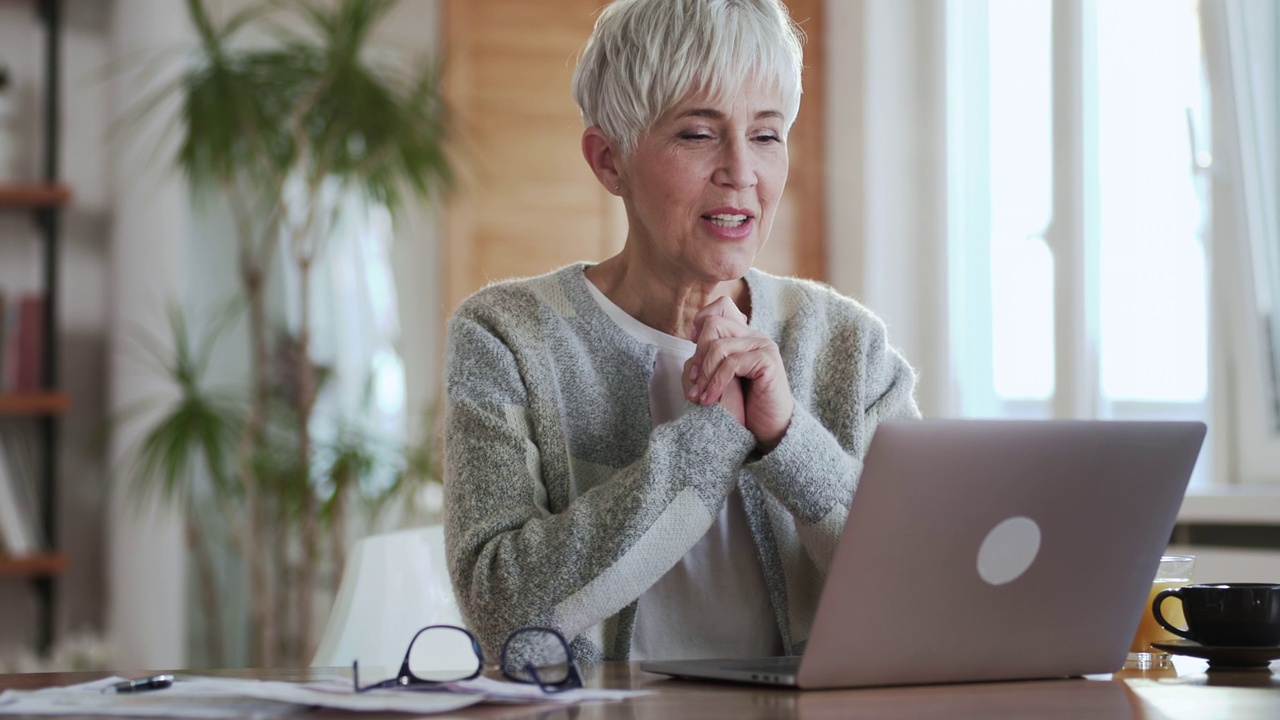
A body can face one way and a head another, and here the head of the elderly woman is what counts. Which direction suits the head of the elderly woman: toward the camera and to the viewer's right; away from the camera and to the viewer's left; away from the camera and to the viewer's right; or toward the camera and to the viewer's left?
toward the camera and to the viewer's right

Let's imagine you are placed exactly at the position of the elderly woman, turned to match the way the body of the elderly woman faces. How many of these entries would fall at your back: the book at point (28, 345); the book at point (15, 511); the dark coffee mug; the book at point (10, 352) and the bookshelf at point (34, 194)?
4

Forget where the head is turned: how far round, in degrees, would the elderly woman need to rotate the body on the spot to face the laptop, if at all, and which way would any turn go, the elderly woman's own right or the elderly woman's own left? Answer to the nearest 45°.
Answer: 0° — they already face it

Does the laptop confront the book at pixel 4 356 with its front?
yes

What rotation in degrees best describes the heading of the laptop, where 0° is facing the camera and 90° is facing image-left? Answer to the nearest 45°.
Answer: approximately 135°

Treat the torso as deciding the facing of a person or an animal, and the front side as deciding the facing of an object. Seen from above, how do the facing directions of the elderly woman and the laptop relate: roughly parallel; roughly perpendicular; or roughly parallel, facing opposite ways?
roughly parallel, facing opposite ways

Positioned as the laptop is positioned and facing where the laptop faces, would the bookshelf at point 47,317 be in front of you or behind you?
in front

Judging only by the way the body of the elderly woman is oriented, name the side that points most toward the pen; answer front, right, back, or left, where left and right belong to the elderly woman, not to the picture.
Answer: right

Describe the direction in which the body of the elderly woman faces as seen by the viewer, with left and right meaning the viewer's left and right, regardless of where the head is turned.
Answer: facing the viewer and to the right of the viewer

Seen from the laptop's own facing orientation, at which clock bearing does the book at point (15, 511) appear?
The book is roughly at 12 o'clock from the laptop.

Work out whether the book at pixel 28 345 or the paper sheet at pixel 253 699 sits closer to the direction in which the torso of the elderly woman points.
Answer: the paper sheet

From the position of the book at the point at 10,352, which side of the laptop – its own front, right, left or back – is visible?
front
